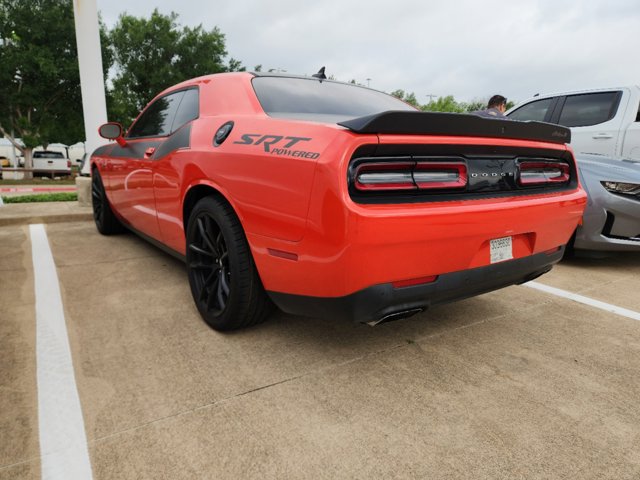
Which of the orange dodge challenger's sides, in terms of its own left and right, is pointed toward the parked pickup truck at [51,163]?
front

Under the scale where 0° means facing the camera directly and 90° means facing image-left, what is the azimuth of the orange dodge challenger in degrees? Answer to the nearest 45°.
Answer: approximately 135°

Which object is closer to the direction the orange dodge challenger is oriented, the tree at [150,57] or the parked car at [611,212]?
the tree

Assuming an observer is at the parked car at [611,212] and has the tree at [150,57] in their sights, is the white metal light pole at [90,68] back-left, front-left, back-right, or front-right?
front-left

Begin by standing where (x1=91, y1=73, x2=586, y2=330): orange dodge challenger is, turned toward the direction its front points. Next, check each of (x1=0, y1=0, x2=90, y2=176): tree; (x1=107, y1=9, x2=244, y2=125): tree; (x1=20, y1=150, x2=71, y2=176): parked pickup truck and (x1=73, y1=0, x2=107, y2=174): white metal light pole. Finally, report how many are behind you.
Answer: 0

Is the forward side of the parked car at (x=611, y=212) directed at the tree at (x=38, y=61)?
no

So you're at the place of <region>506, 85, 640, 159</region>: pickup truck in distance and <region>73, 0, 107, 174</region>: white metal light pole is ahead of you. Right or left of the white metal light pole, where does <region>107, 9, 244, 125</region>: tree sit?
right

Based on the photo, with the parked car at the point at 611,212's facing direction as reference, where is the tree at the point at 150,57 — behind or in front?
behind

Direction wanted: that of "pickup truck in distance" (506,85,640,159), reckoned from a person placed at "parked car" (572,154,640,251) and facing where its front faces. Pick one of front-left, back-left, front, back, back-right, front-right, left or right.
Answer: back-left

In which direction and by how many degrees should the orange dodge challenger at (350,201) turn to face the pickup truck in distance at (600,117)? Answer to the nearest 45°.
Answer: approximately 90° to its right

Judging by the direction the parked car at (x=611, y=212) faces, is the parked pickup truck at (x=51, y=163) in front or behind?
behind

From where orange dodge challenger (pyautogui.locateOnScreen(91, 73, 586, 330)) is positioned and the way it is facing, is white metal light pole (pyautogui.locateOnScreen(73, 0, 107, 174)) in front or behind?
in front

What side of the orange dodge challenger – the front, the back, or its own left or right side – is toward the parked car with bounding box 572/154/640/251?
right

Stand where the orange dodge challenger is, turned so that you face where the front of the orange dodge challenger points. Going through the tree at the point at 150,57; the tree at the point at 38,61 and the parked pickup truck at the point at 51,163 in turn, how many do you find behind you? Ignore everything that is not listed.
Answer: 0
